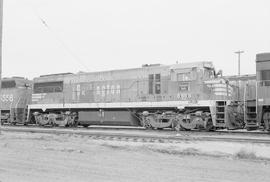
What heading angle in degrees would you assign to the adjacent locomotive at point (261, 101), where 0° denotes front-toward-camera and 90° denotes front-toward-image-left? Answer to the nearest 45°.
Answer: approximately 90°

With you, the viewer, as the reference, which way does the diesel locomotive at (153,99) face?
facing the viewer and to the right of the viewer

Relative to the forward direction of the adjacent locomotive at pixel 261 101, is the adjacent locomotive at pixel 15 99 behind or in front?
in front
